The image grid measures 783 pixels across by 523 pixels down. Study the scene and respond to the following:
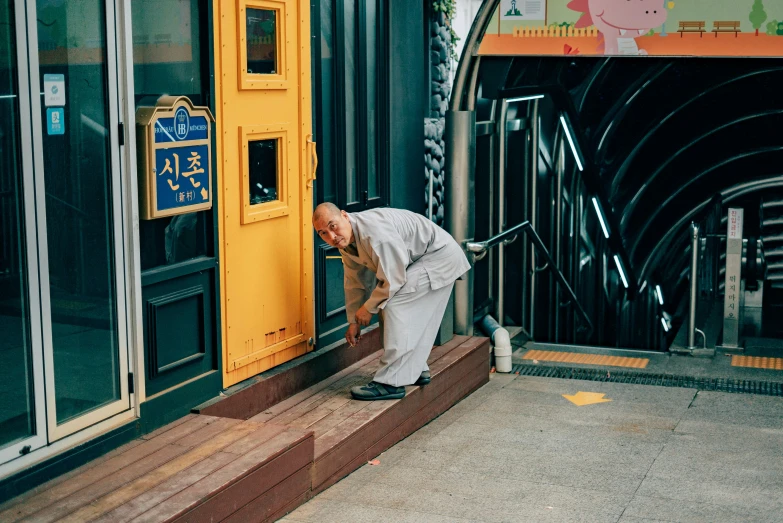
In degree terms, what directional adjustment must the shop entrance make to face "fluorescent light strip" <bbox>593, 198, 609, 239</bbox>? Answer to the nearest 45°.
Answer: approximately 90° to its left

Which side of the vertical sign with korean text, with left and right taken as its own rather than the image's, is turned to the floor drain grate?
front

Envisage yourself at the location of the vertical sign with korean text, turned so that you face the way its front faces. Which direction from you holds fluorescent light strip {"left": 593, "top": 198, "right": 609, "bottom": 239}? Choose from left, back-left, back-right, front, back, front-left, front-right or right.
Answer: back-right

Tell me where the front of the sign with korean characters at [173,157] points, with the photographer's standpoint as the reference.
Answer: facing the viewer and to the right of the viewer

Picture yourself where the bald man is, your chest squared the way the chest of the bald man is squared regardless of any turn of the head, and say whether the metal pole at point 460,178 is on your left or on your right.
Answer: on your right

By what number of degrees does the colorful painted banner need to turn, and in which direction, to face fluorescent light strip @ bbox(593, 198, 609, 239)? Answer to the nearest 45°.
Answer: approximately 180°

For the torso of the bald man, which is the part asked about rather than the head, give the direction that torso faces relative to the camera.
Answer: to the viewer's left

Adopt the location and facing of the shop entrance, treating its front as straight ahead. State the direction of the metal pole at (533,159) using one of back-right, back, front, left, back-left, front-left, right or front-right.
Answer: left

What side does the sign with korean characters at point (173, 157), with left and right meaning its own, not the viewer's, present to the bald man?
left

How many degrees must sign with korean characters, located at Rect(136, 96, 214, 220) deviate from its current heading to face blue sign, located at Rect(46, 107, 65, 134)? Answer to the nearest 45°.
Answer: approximately 90° to its right

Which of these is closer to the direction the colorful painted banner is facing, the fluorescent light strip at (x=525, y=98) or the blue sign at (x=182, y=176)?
the blue sign

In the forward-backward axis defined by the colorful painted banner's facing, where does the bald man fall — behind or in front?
in front

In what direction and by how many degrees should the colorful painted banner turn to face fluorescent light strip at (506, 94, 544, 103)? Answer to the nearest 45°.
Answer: approximately 135° to its right
